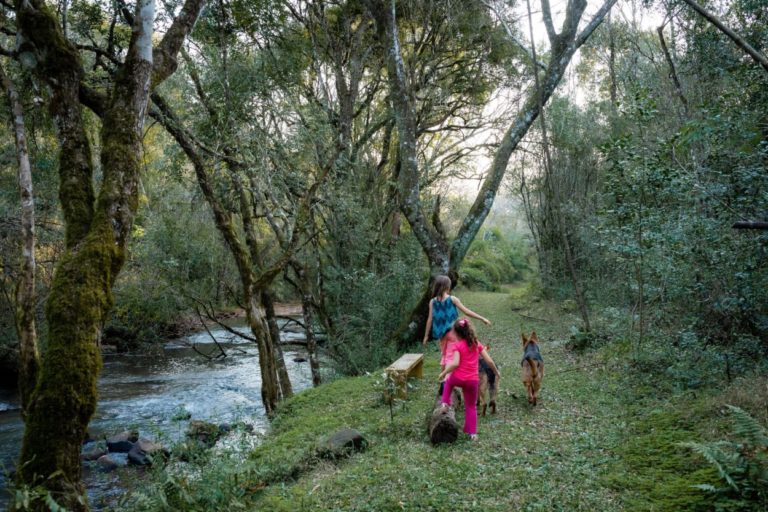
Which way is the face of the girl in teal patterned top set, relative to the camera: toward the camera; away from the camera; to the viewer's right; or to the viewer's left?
away from the camera

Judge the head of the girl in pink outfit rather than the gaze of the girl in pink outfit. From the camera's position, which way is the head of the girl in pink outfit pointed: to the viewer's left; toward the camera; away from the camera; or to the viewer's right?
away from the camera

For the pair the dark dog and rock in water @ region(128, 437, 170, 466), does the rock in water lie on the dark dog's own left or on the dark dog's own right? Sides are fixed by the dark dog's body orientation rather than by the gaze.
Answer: on the dark dog's own left

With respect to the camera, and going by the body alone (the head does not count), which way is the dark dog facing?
away from the camera

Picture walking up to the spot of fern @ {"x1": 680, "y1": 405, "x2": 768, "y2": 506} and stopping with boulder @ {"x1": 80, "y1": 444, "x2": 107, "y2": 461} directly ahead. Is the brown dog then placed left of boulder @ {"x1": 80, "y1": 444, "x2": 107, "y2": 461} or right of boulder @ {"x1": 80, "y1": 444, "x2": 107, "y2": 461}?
right

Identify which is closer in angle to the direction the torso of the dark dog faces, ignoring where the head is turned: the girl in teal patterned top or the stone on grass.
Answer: the girl in teal patterned top

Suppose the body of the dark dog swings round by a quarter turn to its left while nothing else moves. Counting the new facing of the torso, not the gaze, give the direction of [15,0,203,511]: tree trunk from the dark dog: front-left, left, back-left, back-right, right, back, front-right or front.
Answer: front-left

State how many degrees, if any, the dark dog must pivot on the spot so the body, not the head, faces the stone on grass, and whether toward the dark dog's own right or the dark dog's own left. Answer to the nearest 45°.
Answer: approximately 135° to the dark dog's own left

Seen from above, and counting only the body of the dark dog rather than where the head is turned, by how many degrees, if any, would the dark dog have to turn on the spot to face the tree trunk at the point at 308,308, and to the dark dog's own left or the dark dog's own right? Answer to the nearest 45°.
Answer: approximately 45° to the dark dog's own left
